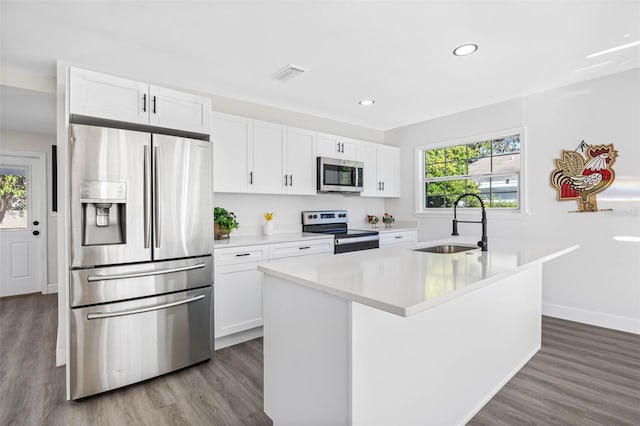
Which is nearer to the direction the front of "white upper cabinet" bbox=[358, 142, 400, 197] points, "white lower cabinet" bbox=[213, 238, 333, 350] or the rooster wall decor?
the rooster wall decor

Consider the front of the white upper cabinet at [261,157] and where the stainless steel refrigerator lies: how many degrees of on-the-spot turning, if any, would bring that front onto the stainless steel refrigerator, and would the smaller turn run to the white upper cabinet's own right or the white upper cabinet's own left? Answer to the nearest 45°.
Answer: approximately 90° to the white upper cabinet's own right

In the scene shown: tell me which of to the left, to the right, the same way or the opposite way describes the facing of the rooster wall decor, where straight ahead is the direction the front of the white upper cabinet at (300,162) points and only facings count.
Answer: to the right

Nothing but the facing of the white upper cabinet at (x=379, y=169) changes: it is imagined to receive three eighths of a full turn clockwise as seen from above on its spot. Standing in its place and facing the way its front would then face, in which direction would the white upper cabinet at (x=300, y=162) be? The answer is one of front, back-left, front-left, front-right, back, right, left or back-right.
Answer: front-left

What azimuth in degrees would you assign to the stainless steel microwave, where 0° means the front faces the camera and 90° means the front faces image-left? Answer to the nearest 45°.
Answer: approximately 315°

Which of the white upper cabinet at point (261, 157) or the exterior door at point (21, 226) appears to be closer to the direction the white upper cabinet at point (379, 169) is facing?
the white upper cabinet

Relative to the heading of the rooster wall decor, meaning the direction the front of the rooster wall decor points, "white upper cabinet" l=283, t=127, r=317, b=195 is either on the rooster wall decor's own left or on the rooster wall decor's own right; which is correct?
on the rooster wall decor's own right

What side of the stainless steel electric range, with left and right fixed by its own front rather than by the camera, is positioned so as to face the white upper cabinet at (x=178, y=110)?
right

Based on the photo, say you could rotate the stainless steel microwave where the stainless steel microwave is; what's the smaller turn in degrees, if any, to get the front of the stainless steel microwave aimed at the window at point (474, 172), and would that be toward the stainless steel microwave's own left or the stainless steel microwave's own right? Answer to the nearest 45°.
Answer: approximately 45° to the stainless steel microwave's own left

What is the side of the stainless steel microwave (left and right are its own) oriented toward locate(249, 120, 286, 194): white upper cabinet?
right
